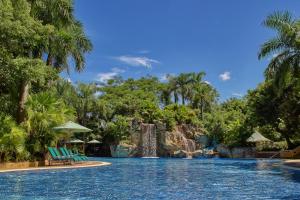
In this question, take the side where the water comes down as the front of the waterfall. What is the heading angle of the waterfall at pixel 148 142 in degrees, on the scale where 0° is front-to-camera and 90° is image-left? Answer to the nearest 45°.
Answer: approximately 0°

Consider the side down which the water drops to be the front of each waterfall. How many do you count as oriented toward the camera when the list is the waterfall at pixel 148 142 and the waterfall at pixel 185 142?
2

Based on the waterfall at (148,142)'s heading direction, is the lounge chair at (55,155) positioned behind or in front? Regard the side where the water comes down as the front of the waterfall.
in front

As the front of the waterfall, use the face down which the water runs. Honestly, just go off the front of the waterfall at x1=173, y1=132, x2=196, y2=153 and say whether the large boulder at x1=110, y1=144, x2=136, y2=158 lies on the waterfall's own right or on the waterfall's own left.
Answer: on the waterfall's own right

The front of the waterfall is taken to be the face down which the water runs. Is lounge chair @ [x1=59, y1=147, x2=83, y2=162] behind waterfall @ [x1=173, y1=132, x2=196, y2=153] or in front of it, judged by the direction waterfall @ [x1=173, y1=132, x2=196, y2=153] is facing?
in front

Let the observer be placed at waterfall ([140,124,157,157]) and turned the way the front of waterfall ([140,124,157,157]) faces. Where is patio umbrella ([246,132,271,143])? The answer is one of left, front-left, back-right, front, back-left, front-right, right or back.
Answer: front-left

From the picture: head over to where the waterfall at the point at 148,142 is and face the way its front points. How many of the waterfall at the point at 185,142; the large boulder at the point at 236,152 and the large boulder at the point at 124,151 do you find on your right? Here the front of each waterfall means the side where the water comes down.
1

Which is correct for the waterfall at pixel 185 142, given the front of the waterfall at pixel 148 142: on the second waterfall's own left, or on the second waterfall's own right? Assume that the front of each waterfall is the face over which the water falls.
on the second waterfall's own left

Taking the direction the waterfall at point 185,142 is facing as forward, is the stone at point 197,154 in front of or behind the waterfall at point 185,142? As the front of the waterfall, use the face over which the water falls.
in front

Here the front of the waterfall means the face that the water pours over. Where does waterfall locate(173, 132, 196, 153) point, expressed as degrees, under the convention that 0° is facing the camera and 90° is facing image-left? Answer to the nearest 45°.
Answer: approximately 0°

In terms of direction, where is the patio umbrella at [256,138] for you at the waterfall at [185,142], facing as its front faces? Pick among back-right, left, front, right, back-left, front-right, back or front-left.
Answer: front-left
